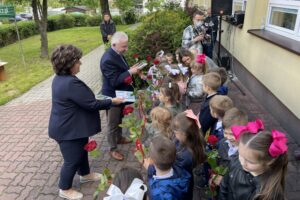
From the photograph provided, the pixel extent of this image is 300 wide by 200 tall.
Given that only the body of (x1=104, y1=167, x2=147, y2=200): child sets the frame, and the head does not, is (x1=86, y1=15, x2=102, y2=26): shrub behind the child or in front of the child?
in front

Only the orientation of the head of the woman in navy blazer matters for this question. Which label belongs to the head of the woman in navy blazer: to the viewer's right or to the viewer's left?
to the viewer's right

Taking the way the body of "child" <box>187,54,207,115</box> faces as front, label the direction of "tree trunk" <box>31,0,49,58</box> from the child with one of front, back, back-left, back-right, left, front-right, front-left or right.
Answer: front-right

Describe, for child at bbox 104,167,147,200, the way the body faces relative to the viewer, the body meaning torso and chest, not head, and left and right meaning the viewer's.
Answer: facing away from the viewer

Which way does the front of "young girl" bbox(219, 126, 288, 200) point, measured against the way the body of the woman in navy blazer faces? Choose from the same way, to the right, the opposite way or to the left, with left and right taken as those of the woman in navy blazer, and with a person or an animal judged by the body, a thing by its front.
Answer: the opposite way

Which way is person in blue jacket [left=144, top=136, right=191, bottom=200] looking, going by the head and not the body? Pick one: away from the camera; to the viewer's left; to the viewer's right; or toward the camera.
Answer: away from the camera

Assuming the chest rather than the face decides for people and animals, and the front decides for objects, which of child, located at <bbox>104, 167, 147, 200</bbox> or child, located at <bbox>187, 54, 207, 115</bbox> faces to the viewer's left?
child, located at <bbox>187, 54, 207, 115</bbox>

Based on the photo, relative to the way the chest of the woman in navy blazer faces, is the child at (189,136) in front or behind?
in front

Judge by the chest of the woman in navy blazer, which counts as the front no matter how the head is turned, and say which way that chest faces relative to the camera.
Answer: to the viewer's right

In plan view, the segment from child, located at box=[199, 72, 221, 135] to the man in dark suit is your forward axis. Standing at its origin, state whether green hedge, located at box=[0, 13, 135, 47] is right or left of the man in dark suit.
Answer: right

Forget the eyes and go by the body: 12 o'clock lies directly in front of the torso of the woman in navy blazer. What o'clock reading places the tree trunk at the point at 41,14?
The tree trunk is roughly at 9 o'clock from the woman in navy blazer.

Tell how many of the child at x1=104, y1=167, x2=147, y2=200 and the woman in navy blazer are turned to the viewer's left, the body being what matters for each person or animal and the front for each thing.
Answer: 0

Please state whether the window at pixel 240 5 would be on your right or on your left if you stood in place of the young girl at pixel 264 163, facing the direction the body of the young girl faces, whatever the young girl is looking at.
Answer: on your right
